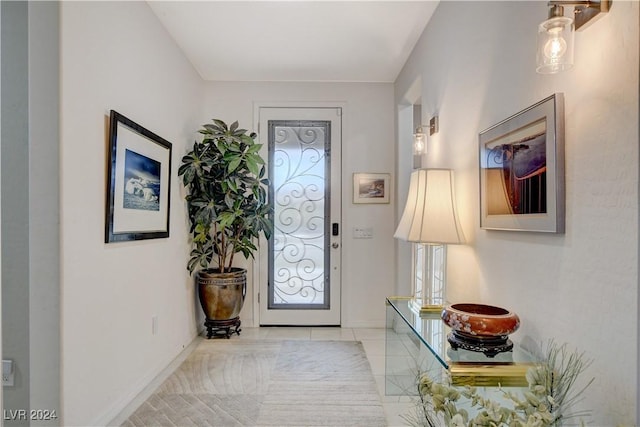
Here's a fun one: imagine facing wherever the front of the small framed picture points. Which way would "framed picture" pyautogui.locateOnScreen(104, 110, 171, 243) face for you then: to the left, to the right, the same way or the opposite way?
to the left

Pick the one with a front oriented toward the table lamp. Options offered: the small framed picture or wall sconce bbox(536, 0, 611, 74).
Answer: the small framed picture

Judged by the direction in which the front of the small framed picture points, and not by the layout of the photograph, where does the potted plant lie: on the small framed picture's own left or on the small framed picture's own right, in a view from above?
on the small framed picture's own right

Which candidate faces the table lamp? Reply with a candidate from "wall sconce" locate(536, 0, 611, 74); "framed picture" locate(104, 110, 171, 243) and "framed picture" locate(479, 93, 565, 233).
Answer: "framed picture" locate(104, 110, 171, 243)

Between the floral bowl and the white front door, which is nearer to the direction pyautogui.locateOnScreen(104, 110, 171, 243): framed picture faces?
the floral bowl

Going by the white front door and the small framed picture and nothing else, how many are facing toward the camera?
2

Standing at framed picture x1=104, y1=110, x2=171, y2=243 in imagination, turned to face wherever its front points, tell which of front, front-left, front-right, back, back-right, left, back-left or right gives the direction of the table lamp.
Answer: front

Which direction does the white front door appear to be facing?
toward the camera

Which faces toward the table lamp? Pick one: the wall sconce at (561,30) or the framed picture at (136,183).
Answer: the framed picture

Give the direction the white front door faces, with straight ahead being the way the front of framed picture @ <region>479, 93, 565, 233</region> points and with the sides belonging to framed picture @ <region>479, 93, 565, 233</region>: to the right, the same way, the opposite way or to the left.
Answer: to the left

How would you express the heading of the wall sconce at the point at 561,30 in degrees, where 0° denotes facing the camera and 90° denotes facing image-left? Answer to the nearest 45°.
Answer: approximately 45°

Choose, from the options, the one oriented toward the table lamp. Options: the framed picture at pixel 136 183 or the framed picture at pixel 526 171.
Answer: the framed picture at pixel 136 183

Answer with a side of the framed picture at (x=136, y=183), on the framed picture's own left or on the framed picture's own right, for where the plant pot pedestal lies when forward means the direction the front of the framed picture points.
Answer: on the framed picture's own left

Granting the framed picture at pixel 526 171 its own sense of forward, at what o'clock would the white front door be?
The white front door is roughly at 3 o'clock from the framed picture.

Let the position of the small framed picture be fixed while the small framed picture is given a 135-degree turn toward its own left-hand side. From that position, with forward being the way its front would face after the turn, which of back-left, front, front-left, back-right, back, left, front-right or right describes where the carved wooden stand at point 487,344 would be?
back-right

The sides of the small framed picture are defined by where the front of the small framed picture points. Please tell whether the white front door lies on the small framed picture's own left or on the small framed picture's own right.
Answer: on the small framed picture's own right

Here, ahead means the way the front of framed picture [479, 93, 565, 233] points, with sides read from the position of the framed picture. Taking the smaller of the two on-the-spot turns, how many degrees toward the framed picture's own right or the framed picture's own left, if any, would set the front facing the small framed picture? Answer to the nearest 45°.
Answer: approximately 90° to the framed picture's own right

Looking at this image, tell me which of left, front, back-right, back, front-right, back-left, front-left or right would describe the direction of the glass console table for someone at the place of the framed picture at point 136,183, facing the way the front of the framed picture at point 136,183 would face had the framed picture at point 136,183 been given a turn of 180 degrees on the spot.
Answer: back

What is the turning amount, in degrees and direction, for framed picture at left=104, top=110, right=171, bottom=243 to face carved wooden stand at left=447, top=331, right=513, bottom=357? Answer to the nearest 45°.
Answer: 0° — it already faces it

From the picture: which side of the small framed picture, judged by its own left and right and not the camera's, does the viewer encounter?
front

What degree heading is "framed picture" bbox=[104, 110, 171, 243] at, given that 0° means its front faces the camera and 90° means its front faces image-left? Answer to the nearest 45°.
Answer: approximately 315°
